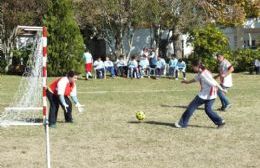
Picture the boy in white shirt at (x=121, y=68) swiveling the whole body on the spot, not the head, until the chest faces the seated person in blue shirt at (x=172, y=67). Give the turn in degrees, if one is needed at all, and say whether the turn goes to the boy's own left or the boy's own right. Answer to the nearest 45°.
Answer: approximately 90° to the boy's own left

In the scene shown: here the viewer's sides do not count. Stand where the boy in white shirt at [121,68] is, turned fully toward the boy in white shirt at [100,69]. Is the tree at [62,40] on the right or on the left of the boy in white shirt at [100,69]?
right

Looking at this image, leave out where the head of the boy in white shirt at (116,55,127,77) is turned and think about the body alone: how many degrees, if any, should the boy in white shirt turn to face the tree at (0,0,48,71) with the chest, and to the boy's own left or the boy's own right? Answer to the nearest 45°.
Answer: approximately 90° to the boy's own right

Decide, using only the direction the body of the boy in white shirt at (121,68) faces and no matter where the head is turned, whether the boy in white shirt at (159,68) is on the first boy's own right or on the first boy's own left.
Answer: on the first boy's own left

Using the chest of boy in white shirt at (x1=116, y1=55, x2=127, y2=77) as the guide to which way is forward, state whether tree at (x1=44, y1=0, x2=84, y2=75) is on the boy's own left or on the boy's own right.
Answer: on the boy's own right

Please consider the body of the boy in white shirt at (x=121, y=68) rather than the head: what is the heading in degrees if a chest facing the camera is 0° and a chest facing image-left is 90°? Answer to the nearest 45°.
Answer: approximately 0°

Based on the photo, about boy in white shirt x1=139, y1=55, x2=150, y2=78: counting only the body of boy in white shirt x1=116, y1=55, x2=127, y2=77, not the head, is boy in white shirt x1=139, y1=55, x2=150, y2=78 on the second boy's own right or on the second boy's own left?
on the second boy's own left

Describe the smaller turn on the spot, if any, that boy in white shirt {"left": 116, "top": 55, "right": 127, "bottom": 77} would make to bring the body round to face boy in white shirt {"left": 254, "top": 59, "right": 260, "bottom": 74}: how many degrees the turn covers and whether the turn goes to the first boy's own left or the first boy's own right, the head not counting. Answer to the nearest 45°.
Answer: approximately 90° to the first boy's own left

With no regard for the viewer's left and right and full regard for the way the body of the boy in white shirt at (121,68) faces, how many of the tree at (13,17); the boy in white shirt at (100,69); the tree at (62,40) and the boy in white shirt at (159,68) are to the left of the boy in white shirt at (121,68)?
1
